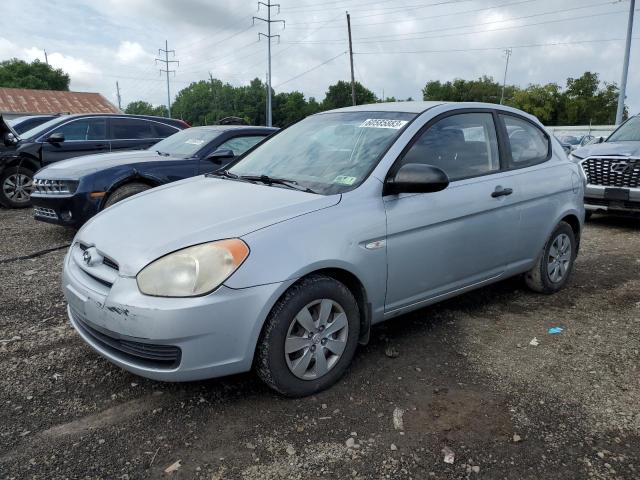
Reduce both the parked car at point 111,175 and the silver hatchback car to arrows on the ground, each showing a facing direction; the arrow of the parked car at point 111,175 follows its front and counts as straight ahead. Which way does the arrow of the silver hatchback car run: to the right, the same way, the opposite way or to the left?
the same way

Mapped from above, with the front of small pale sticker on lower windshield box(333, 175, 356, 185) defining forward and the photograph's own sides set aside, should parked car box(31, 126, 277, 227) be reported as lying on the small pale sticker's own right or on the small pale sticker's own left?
on the small pale sticker's own right

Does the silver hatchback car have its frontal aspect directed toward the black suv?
no

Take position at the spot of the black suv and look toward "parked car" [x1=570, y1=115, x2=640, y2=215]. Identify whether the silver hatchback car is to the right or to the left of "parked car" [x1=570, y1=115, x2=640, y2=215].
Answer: right

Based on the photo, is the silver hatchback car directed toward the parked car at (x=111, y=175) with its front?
no

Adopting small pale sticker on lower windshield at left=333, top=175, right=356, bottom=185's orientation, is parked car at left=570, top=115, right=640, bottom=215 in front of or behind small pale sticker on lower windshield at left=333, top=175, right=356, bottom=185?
behind

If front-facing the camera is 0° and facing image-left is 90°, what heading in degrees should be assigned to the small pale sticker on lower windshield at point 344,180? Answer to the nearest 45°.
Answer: approximately 45°

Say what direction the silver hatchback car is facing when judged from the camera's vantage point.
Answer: facing the viewer and to the left of the viewer

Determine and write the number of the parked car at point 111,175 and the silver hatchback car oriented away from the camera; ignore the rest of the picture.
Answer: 0

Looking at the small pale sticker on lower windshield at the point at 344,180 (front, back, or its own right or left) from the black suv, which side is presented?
right

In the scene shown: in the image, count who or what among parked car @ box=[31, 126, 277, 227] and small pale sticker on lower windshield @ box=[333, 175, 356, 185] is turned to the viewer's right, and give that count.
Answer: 0

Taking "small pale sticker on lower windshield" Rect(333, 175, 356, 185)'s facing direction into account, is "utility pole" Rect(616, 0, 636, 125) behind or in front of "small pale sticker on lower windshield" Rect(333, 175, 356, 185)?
behind

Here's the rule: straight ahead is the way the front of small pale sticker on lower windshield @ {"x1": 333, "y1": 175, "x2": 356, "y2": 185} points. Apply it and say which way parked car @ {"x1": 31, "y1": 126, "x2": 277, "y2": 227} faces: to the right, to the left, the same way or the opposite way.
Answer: the same way
